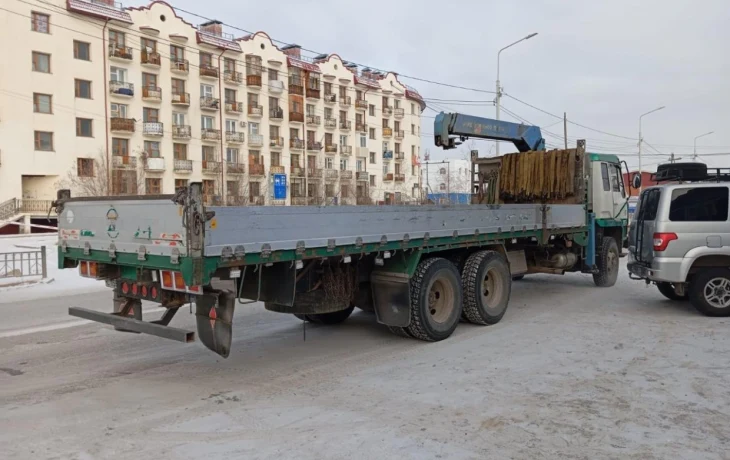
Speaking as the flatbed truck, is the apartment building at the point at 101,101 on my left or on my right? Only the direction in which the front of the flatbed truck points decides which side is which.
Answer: on my left

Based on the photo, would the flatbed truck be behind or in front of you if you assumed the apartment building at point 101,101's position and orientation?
in front

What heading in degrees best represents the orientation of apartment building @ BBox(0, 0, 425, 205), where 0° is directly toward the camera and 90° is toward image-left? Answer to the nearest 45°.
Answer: approximately 315°

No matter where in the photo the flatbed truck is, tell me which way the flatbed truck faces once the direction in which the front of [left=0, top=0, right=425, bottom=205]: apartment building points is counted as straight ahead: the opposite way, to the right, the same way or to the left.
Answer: to the left

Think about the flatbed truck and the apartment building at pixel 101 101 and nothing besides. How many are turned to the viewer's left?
0

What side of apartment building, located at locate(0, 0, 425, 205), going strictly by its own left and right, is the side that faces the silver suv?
front

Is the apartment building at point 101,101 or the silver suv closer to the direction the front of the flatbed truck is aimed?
the silver suv

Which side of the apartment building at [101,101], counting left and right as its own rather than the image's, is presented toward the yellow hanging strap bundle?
front

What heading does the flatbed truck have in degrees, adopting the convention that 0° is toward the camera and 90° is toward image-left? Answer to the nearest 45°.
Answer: approximately 225°
